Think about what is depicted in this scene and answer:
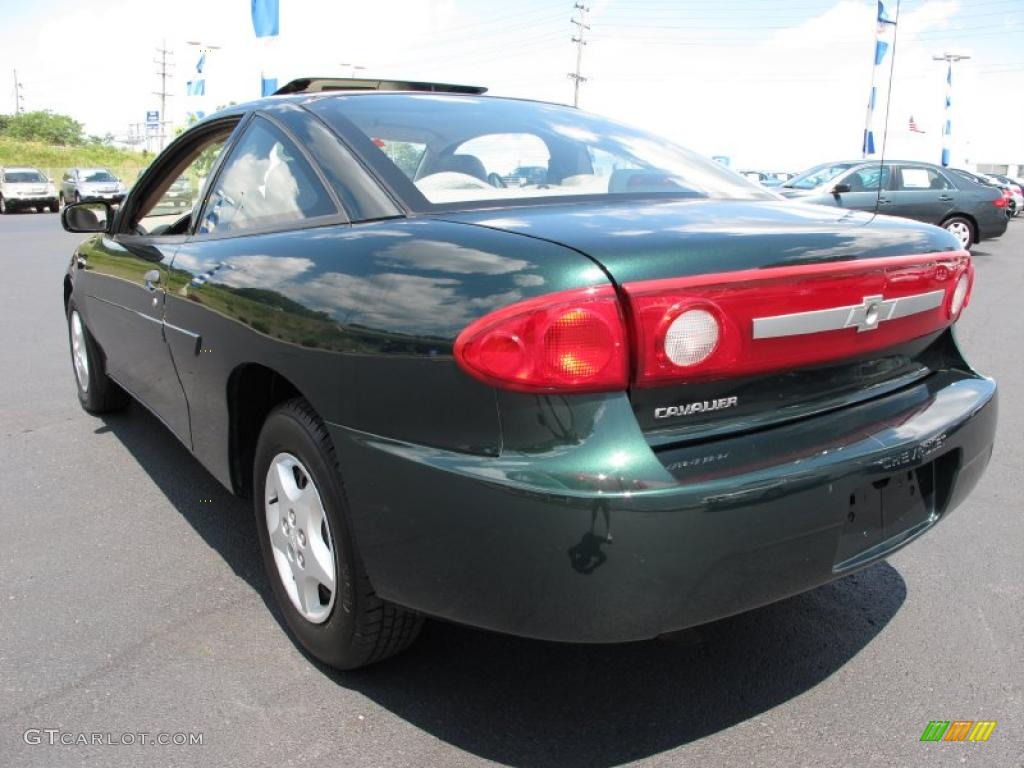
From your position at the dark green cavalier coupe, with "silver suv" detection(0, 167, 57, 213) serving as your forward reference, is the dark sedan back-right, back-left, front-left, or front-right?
front-right

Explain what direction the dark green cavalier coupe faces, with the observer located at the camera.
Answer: facing away from the viewer and to the left of the viewer

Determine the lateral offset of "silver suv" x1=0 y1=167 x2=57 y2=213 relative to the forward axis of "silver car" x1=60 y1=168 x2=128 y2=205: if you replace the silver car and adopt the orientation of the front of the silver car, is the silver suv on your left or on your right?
on your right

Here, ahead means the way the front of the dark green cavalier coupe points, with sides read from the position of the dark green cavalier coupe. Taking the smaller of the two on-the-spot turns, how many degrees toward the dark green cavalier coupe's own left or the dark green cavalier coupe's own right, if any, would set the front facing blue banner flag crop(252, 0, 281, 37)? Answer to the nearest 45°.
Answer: approximately 45° to the dark green cavalier coupe's own right

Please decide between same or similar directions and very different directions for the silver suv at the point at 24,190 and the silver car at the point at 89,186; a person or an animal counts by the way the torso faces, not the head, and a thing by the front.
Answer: same or similar directions

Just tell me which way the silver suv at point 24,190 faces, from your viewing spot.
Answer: facing the viewer and to the right of the viewer

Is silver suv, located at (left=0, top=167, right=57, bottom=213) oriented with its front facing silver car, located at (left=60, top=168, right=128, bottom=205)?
no

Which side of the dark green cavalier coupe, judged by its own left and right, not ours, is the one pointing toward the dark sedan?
right

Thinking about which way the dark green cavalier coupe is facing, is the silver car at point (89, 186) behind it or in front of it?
in front

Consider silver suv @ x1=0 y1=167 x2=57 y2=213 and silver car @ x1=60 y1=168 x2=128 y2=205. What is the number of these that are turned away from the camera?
0

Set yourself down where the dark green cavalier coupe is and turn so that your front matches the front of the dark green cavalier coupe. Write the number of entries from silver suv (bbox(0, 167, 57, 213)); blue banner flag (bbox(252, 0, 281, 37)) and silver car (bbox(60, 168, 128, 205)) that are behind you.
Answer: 0

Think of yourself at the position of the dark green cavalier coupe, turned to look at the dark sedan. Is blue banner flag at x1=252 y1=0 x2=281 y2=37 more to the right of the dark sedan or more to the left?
left

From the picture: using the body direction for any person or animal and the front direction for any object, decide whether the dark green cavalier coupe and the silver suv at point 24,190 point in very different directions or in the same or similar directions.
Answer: very different directions

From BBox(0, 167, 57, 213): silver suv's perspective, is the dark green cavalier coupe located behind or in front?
in front
